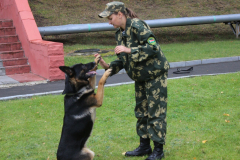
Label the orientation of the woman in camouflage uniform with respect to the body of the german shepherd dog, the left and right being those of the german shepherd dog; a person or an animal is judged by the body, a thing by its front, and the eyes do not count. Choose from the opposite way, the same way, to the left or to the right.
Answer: the opposite way

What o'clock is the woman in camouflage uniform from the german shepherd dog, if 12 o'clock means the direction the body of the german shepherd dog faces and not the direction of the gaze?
The woman in camouflage uniform is roughly at 12 o'clock from the german shepherd dog.

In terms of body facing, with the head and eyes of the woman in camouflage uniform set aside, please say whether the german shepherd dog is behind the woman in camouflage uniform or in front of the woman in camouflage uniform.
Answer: in front

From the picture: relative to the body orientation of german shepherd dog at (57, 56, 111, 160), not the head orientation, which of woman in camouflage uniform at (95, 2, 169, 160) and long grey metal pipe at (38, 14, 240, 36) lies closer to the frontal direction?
the woman in camouflage uniform

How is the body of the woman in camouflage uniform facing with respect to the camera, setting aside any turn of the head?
to the viewer's left

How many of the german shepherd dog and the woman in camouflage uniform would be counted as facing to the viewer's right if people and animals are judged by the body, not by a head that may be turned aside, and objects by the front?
1

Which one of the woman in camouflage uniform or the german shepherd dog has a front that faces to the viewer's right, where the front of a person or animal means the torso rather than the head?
the german shepherd dog

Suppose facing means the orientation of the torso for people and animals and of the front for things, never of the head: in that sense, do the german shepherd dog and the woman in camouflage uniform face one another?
yes

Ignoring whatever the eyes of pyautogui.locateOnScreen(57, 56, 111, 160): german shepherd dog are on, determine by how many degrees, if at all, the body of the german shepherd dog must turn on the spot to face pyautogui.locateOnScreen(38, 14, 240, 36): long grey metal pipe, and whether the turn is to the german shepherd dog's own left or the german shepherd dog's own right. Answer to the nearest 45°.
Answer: approximately 90° to the german shepherd dog's own left

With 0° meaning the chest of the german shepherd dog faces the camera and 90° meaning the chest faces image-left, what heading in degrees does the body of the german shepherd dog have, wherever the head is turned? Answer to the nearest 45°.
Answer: approximately 270°

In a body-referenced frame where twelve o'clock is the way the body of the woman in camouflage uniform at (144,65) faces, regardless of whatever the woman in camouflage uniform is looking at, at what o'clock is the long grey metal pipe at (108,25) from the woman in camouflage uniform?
The long grey metal pipe is roughly at 3 o'clock from the woman in camouflage uniform.

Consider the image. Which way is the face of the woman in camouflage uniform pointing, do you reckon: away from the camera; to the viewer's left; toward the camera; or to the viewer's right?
to the viewer's left
